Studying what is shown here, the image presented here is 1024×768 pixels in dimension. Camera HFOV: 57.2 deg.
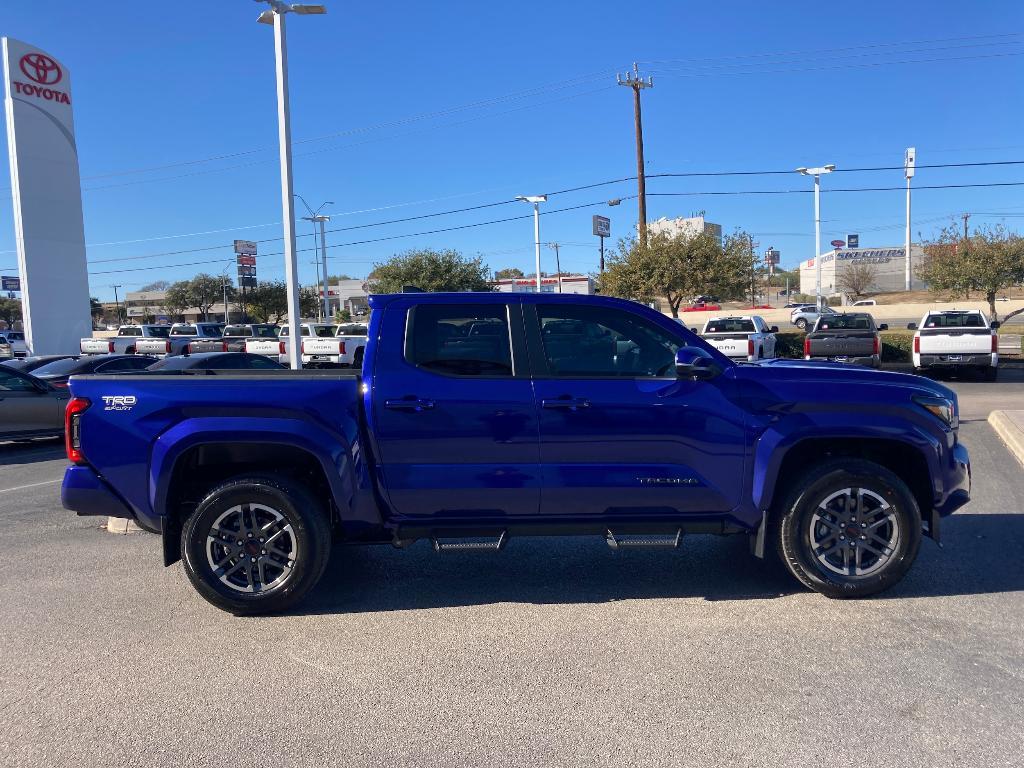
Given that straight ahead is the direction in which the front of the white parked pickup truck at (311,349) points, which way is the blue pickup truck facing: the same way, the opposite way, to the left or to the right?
to the right

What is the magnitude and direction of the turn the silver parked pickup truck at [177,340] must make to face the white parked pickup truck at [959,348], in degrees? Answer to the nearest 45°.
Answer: approximately 90° to its right

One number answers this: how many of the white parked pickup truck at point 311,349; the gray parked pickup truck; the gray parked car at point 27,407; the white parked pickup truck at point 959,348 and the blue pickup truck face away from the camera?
3

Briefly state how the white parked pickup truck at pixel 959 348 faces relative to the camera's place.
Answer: facing away from the viewer

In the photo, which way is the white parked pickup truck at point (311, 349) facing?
away from the camera

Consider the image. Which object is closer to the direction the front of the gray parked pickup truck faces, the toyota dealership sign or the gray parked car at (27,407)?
the toyota dealership sign

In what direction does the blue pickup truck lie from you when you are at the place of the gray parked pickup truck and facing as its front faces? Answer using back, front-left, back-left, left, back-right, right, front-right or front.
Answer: back

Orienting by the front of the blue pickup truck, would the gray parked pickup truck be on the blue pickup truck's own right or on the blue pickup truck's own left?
on the blue pickup truck's own left

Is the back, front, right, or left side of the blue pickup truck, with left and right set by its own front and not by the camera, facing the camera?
right

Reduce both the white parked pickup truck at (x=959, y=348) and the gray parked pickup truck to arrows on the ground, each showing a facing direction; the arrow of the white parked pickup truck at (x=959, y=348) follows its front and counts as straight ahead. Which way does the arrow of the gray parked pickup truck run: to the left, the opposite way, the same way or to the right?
the same way

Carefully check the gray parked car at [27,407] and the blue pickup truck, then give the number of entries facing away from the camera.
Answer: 0

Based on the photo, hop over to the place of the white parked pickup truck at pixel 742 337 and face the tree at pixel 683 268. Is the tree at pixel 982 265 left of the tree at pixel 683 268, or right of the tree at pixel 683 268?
right

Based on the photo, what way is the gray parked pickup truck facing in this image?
away from the camera

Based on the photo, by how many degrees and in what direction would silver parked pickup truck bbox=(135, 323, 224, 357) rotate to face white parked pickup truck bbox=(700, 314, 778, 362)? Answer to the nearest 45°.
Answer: approximately 90° to its right

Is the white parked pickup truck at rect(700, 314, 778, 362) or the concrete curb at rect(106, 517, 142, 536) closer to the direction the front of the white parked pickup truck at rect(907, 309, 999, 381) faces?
the white parked pickup truck

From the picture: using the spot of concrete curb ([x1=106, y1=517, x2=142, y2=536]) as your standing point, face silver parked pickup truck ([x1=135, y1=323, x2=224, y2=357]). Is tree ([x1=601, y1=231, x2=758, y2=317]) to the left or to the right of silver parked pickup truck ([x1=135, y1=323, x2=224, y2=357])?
right
